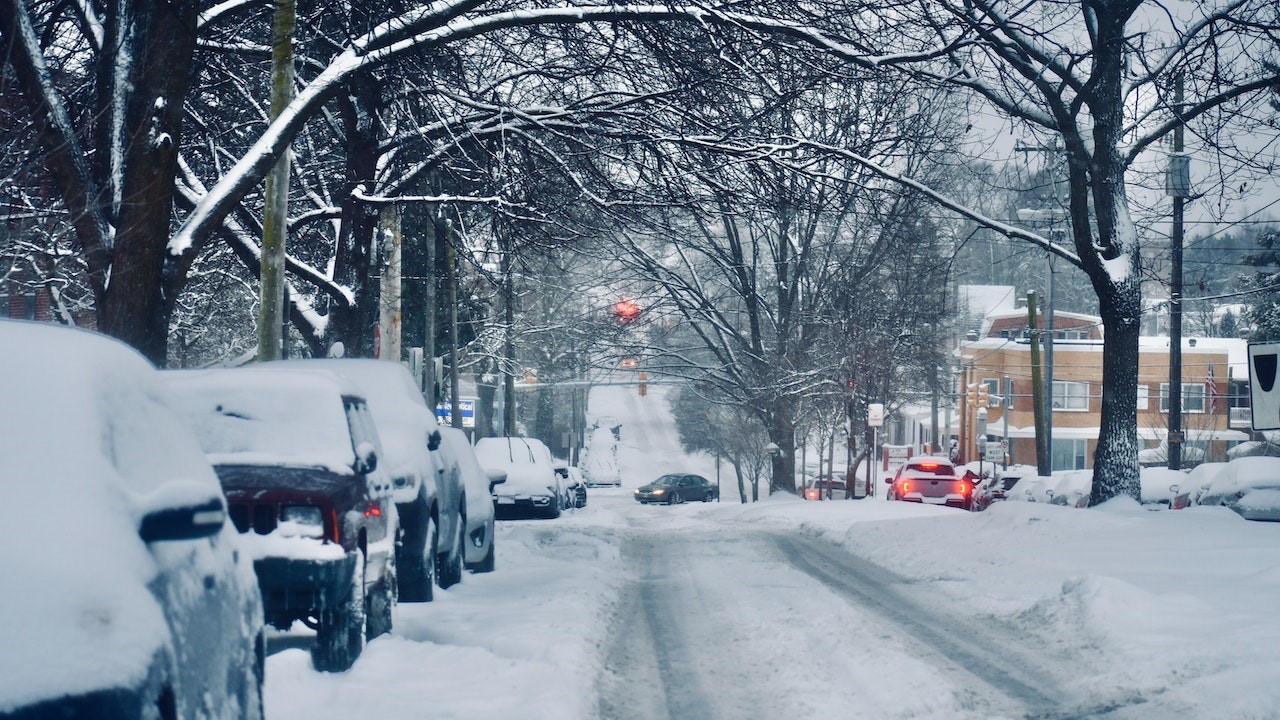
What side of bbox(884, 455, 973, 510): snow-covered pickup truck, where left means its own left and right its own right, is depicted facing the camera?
back

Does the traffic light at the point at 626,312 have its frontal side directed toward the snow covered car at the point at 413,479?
yes

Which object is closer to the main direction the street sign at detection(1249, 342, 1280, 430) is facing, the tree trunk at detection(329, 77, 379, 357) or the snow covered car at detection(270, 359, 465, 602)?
the snow covered car

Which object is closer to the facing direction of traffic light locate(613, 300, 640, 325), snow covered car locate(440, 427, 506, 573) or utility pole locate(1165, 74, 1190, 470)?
the snow covered car

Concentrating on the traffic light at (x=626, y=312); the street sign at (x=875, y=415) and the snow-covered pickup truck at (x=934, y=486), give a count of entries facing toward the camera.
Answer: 2

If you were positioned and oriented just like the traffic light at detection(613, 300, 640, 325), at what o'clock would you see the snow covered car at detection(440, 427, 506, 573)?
The snow covered car is roughly at 12 o'clock from the traffic light.

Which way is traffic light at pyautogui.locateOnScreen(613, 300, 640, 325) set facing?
toward the camera

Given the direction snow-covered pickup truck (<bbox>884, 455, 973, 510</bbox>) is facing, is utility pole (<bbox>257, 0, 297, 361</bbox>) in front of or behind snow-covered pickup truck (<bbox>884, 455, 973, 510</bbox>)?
behind
